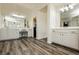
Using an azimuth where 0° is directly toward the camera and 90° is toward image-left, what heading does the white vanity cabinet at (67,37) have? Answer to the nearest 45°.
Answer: approximately 45°
